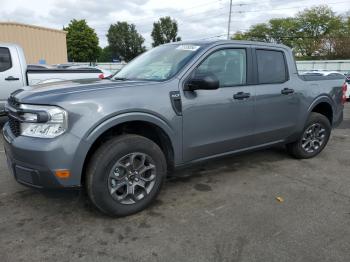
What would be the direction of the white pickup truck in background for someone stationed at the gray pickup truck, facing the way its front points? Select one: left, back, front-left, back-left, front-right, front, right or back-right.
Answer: right

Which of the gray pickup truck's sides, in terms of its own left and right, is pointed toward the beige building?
right

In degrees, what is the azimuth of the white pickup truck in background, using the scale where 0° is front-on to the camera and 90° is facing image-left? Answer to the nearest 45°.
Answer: approximately 90°

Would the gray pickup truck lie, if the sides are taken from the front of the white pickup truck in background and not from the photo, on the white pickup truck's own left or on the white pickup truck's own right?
on the white pickup truck's own left

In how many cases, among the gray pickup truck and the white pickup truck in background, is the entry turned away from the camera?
0

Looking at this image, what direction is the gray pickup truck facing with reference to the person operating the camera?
facing the viewer and to the left of the viewer

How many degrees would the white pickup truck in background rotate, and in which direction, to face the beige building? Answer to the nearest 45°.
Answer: approximately 90° to its right
